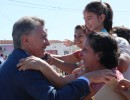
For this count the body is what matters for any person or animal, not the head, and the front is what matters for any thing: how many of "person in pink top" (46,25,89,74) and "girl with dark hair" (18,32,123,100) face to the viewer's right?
0

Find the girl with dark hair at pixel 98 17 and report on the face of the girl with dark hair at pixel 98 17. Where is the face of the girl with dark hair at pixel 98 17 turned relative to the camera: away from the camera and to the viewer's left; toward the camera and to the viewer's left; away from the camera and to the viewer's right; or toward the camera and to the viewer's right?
toward the camera and to the viewer's left

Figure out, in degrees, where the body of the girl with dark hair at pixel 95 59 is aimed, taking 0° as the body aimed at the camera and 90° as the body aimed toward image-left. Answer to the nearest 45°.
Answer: approximately 90°

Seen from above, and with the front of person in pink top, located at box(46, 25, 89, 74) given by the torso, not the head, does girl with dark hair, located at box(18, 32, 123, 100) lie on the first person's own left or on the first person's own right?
on the first person's own left

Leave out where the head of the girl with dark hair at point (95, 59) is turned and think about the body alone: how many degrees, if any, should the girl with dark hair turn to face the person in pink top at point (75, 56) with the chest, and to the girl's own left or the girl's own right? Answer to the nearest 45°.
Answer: approximately 90° to the girl's own right

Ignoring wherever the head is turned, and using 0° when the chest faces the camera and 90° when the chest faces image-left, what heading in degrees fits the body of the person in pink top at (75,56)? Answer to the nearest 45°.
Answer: approximately 45°
